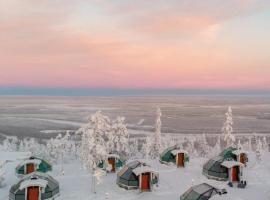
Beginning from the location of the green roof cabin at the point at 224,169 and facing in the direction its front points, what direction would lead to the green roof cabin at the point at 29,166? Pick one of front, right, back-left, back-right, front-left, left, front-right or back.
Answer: back-right

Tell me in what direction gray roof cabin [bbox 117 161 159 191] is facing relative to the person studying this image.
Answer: facing the viewer and to the right of the viewer

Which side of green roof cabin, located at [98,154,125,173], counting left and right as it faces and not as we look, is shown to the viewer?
front

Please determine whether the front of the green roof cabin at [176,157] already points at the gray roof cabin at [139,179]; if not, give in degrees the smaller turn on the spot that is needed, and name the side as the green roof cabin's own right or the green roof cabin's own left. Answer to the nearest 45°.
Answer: approximately 45° to the green roof cabin's own right

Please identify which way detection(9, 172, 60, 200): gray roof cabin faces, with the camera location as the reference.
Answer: facing the viewer
